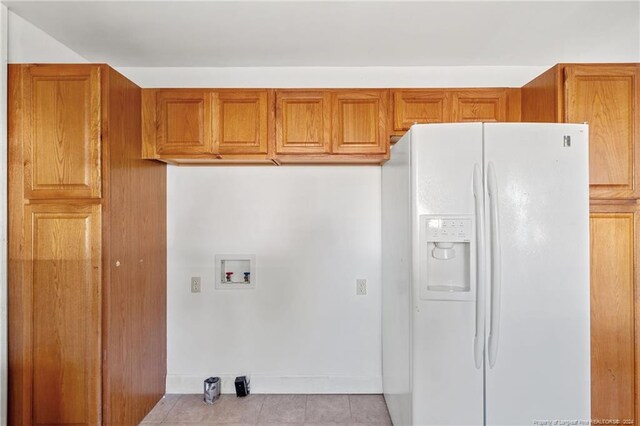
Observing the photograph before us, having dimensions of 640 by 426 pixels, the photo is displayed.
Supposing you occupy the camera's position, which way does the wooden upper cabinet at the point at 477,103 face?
facing the viewer

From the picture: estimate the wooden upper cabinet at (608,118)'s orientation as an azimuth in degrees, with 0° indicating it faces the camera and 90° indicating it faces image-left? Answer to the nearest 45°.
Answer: approximately 0°

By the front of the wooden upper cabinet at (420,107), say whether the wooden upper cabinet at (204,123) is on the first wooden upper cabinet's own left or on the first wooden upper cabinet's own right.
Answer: on the first wooden upper cabinet's own right

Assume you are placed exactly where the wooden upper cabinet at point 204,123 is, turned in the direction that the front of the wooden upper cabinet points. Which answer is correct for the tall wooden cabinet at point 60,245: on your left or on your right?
on your right

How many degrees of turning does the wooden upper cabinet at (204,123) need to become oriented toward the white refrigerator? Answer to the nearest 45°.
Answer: approximately 45° to its left

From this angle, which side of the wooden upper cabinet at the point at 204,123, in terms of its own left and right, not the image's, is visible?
front

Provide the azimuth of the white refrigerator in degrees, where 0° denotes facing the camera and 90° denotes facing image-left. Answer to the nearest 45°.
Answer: approximately 0°
